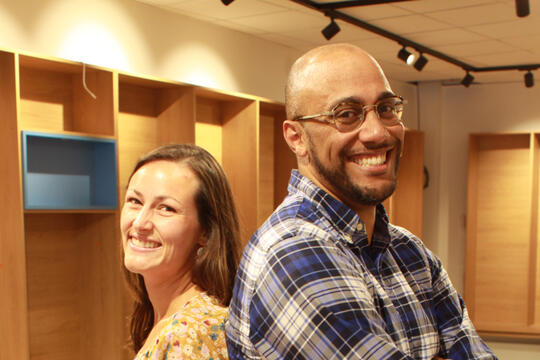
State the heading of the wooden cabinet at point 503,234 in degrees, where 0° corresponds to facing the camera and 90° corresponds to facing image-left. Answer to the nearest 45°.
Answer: approximately 0°

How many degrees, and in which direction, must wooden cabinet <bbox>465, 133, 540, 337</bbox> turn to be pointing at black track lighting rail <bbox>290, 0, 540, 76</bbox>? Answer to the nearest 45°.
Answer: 0° — it already faces it

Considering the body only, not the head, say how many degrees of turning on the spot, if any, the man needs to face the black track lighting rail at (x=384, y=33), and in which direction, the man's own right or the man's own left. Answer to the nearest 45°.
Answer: approximately 135° to the man's own left

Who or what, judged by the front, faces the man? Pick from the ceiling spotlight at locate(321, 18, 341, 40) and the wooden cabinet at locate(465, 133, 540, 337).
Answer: the wooden cabinet
